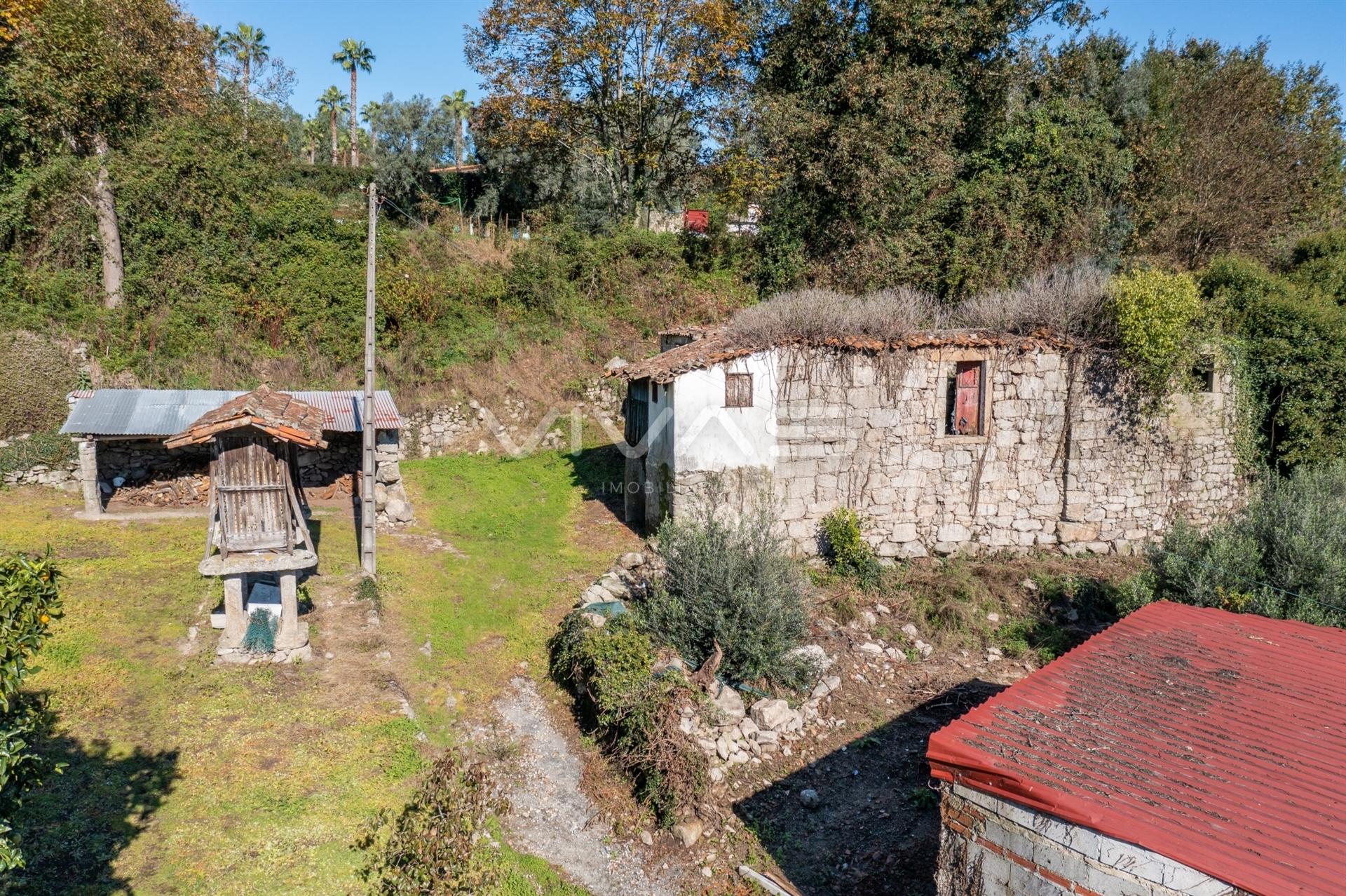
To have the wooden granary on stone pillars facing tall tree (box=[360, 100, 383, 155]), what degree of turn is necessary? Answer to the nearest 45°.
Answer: approximately 180°

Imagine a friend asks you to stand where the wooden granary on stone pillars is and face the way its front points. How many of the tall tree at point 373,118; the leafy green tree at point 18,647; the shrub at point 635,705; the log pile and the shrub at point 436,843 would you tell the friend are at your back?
2

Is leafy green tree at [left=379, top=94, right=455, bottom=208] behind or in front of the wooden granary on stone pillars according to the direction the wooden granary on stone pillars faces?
behind

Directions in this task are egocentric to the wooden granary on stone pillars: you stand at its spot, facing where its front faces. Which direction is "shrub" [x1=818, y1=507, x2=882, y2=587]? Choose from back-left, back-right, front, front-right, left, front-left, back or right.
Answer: left

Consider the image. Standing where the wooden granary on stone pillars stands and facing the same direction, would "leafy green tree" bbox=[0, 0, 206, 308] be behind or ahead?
behind

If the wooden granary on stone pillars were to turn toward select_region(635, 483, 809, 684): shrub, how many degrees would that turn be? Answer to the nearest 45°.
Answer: approximately 90° to its left

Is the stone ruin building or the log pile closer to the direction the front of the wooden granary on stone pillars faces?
the stone ruin building

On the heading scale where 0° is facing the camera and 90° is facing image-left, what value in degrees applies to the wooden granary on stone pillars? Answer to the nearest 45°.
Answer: approximately 0°

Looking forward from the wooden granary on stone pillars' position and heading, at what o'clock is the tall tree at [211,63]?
The tall tree is roughly at 6 o'clock from the wooden granary on stone pillars.

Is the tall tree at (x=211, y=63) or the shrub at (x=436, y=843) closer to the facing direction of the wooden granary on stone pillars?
the shrub
